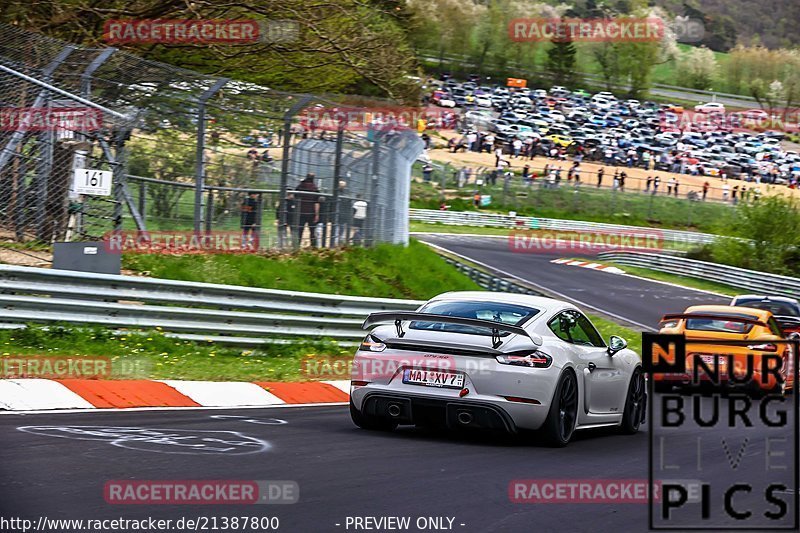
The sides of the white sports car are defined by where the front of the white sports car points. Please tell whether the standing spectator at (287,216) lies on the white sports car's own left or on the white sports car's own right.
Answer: on the white sports car's own left

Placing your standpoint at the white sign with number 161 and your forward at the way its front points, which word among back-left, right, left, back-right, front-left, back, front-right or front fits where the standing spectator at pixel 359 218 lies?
back-left

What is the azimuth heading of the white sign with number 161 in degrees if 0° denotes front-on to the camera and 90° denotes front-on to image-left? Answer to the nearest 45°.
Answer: approximately 0°

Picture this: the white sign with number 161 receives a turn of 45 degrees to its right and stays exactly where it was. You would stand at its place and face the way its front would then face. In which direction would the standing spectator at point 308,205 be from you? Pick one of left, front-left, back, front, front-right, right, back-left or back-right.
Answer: back

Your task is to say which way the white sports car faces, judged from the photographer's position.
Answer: facing away from the viewer and to the right of the viewer

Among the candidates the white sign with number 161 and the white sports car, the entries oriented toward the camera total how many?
1

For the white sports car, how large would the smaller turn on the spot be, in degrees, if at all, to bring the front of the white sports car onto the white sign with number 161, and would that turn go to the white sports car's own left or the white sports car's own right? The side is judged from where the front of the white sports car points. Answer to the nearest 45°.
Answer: approximately 90° to the white sports car's own left

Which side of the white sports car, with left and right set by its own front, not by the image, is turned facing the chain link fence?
left
